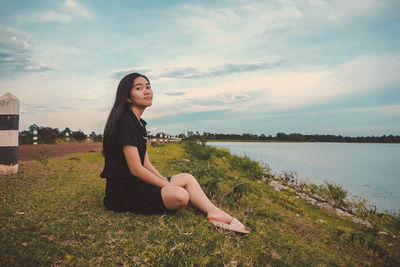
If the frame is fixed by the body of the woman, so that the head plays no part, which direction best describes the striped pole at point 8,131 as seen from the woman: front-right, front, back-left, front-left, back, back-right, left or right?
back-left

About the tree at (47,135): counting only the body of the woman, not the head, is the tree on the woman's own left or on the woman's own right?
on the woman's own left

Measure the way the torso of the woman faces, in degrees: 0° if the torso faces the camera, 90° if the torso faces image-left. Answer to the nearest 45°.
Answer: approximately 270°

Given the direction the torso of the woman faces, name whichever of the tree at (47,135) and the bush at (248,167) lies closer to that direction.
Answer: the bush

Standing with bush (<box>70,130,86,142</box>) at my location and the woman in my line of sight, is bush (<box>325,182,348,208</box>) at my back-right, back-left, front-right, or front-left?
front-left

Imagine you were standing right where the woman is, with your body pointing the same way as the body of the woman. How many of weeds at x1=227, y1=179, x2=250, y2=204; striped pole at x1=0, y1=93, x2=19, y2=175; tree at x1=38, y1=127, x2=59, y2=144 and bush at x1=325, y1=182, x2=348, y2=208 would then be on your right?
0

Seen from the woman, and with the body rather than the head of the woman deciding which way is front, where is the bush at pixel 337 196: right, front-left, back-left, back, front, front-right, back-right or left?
front-left

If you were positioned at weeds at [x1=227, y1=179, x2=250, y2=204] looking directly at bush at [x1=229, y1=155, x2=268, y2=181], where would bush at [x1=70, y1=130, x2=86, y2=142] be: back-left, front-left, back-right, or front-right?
front-left

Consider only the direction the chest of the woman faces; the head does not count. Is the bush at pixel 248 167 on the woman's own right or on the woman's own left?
on the woman's own left

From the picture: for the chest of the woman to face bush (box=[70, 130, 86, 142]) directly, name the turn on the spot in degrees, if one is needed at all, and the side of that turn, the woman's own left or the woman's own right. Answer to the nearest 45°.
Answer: approximately 90° to the woman's own left
